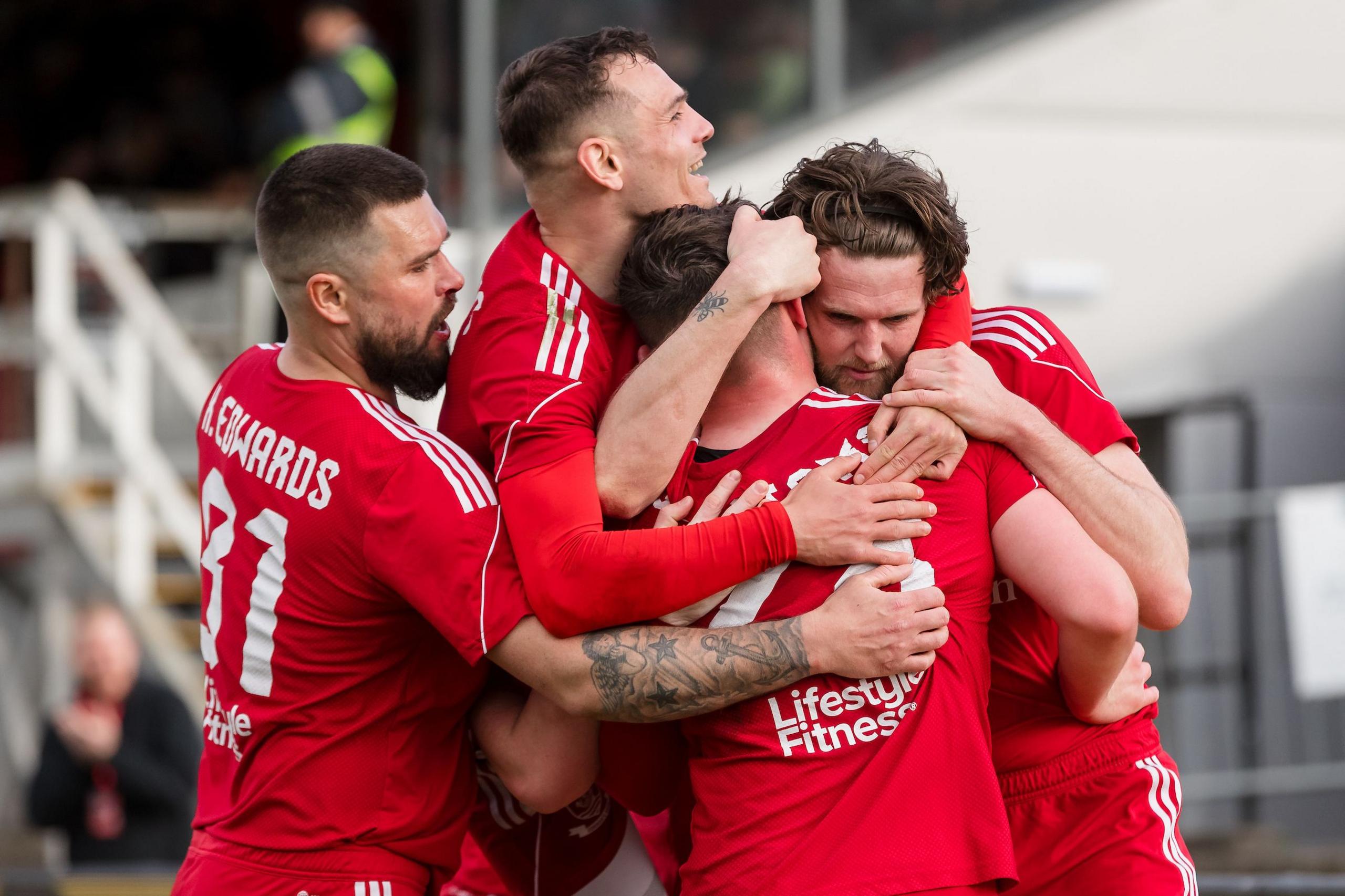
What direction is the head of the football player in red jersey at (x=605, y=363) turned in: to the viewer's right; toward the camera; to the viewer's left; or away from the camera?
to the viewer's right

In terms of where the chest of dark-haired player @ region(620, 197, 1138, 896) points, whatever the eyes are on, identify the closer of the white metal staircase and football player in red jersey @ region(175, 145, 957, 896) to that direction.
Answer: the white metal staircase

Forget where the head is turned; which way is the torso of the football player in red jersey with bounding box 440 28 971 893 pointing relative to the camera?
to the viewer's right

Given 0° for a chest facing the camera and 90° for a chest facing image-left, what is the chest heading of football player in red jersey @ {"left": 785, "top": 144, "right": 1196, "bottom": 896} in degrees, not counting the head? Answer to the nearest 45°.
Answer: approximately 45°

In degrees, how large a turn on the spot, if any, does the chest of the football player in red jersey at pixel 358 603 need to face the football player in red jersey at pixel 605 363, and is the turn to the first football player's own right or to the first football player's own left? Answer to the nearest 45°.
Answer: approximately 45° to the first football player's own right

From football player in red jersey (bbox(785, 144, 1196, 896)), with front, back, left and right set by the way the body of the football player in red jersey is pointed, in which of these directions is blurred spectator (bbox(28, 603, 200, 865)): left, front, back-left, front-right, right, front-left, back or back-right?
right

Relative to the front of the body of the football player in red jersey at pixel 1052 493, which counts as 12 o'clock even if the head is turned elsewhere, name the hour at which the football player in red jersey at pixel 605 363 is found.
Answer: the football player in red jersey at pixel 605 363 is roughly at 1 o'clock from the football player in red jersey at pixel 1052 493.

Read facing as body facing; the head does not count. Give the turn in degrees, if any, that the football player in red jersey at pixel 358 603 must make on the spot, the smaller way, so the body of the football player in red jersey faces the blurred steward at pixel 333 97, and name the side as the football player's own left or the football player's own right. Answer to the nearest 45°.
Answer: approximately 45° to the football player's own left

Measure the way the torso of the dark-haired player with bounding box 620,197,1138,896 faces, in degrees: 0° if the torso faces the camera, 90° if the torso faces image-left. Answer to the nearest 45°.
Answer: approximately 180°

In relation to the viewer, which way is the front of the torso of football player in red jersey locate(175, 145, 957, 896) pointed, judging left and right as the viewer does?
facing away from the viewer and to the right of the viewer
